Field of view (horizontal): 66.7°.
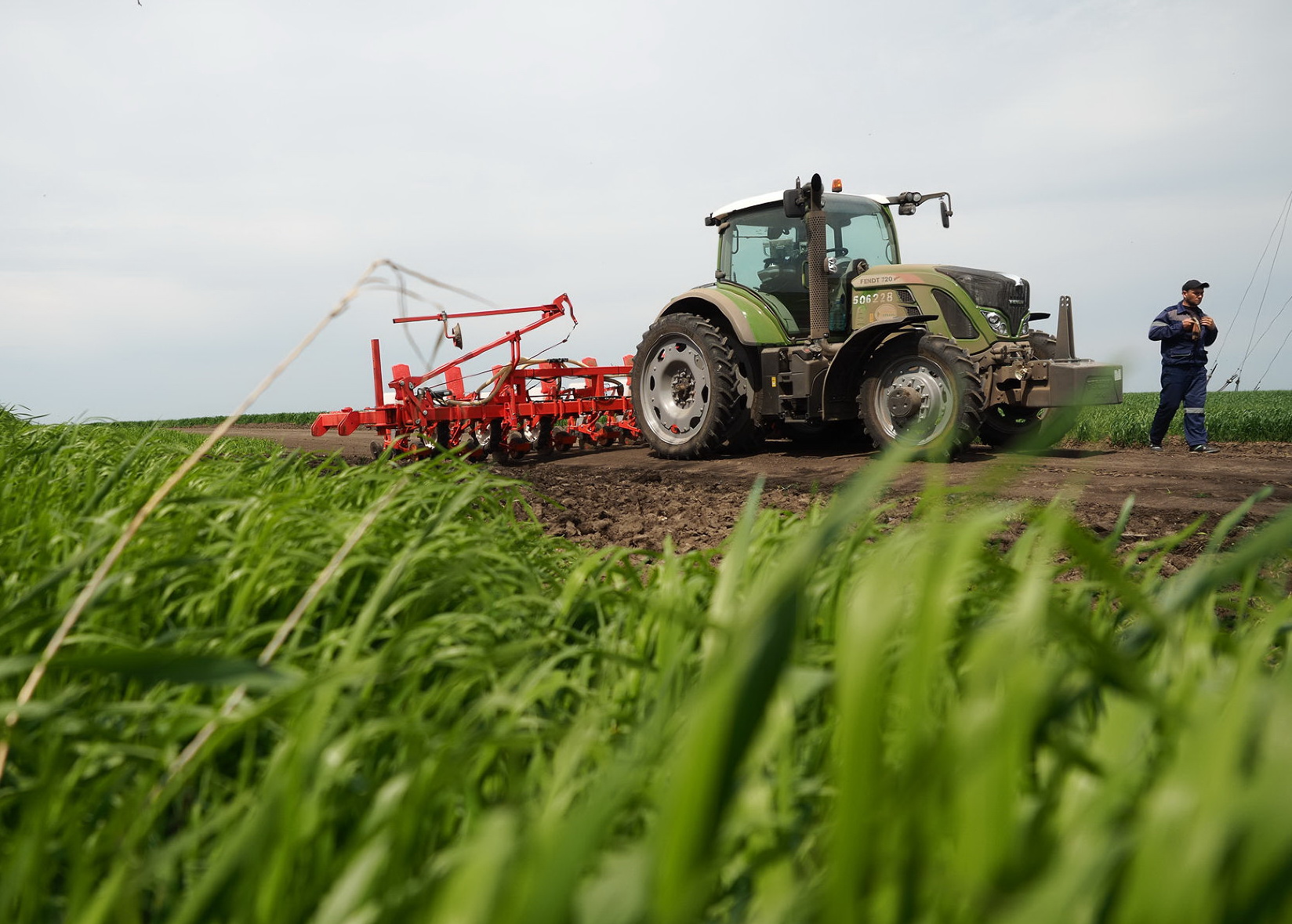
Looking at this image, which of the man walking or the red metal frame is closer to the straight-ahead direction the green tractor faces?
the man walking

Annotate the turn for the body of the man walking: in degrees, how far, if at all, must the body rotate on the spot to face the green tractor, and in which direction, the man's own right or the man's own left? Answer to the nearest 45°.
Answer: approximately 90° to the man's own right

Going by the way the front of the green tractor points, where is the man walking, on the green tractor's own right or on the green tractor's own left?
on the green tractor's own left

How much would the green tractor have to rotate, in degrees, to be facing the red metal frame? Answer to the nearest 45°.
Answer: approximately 135° to its right

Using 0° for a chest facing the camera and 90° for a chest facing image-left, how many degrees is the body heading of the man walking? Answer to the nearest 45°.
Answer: approximately 315°

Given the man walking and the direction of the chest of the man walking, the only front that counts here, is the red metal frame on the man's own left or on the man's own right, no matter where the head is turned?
on the man's own right

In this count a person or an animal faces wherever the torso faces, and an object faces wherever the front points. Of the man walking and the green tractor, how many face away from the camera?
0

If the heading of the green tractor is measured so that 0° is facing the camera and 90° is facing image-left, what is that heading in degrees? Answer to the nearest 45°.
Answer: approximately 315°
